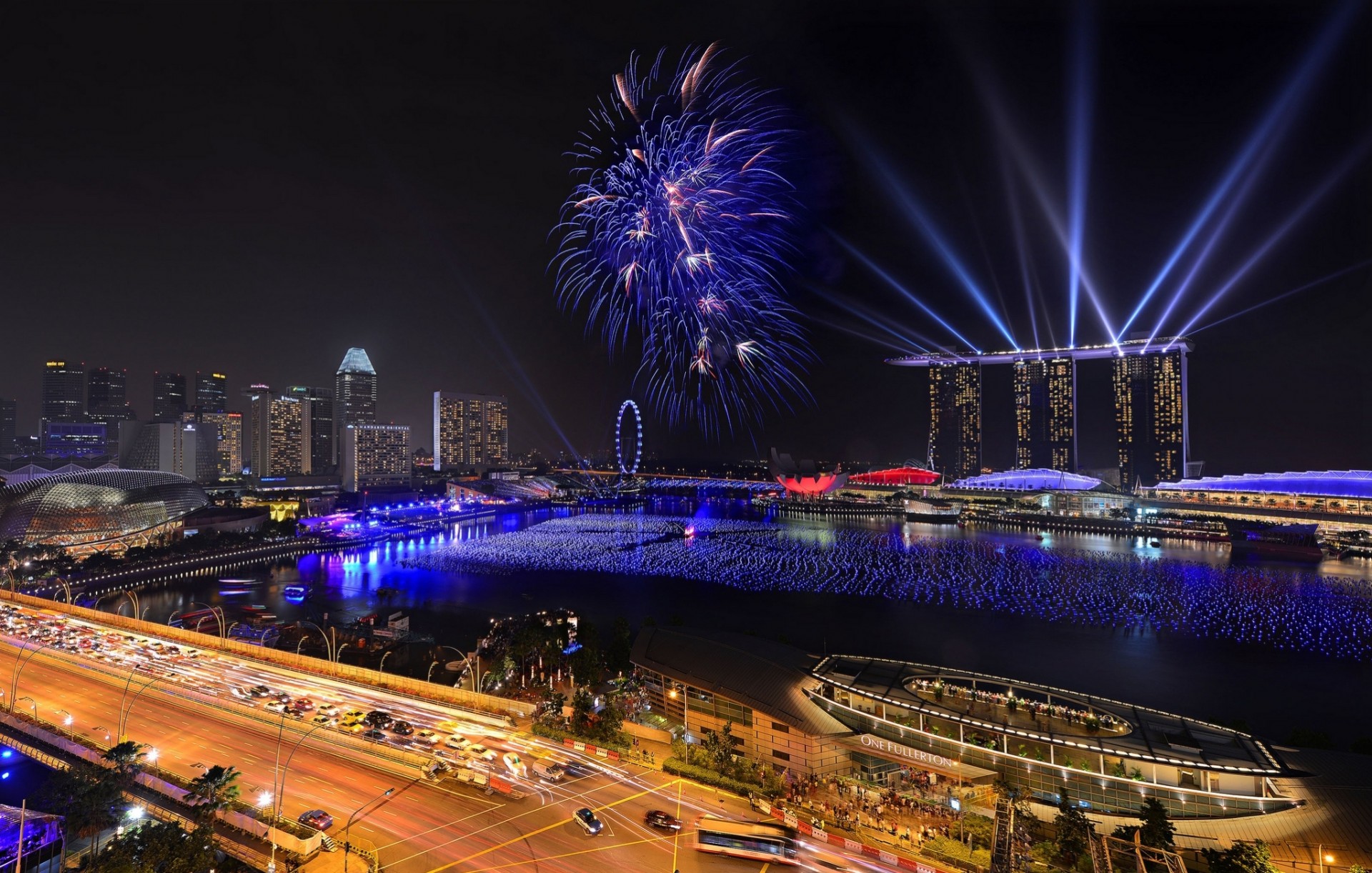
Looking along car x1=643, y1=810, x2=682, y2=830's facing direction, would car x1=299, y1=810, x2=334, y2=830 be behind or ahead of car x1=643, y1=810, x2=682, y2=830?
behind

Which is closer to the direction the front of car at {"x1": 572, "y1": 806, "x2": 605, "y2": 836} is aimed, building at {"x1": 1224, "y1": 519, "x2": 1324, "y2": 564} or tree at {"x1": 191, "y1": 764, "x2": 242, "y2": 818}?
the building

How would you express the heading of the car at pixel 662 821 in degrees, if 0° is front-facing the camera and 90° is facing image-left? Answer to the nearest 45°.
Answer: approximately 315°

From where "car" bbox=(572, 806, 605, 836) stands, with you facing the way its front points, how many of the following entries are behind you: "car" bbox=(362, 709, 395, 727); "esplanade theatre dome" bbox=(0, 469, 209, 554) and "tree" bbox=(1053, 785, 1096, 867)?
2

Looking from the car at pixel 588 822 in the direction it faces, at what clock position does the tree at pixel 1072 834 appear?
The tree is roughly at 11 o'clock from the car.

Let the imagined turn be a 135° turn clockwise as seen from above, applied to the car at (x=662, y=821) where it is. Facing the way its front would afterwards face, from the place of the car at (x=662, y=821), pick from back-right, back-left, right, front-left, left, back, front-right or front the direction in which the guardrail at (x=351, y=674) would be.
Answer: front-right
